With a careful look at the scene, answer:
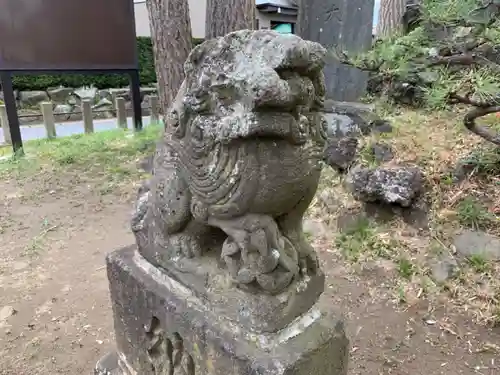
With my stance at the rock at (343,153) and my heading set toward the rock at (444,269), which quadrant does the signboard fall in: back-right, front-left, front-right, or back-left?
back-right

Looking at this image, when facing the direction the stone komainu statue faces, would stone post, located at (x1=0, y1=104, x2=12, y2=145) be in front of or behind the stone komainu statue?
behind

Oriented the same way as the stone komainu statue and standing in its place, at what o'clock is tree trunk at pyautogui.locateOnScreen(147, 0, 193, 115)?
The tree trunk is roughly at 7 o'clock from the stone komainu statue.

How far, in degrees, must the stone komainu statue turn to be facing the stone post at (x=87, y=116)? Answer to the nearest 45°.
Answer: approximately 135° to its left

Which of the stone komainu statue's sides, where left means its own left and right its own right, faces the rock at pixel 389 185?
left

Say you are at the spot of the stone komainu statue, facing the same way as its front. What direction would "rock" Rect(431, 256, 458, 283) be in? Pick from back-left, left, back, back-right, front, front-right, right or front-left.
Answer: left

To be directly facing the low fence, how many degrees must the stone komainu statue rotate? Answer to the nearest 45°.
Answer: approximately 180°

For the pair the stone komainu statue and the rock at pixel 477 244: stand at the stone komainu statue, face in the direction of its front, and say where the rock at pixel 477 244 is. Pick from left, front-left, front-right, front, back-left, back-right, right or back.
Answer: left

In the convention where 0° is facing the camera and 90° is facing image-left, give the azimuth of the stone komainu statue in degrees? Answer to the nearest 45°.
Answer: approximately 315°

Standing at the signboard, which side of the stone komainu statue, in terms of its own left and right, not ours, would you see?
back

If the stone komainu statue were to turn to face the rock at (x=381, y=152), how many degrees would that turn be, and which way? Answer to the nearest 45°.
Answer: approximately 90° to its left
